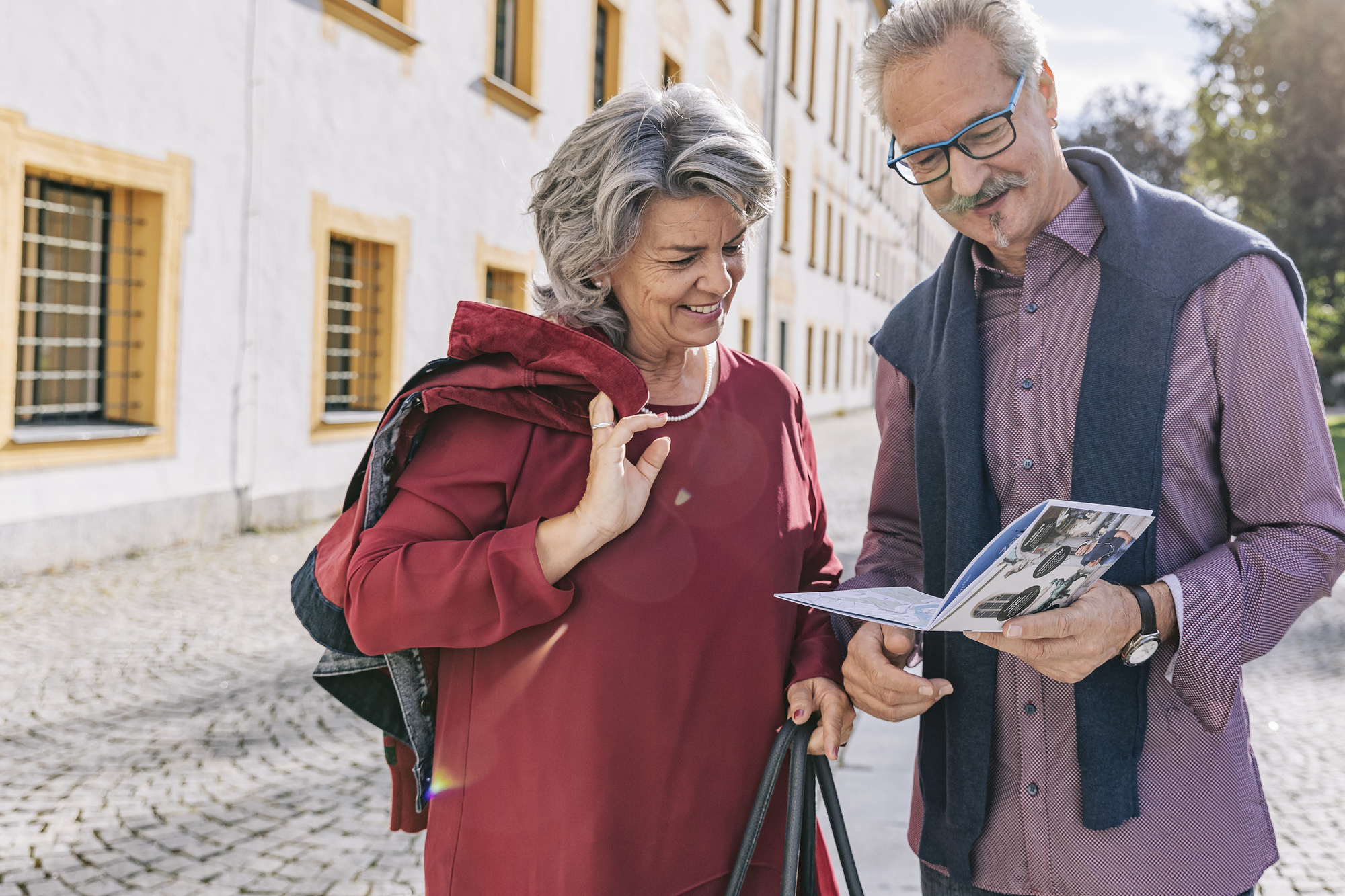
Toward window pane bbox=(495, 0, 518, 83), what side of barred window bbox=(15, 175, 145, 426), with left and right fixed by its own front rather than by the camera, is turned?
left

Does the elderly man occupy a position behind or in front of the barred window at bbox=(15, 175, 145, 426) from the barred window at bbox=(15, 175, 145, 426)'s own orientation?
in front

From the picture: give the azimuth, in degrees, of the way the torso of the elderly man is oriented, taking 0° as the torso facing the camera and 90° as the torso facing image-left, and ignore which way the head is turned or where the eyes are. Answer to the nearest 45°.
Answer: approximately 45°

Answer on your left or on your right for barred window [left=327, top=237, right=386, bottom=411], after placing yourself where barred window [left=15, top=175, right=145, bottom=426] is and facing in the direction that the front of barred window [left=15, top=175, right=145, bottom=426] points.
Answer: on your left

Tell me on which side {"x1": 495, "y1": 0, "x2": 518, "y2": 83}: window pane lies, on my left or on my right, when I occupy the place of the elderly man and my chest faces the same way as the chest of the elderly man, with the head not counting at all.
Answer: on my right

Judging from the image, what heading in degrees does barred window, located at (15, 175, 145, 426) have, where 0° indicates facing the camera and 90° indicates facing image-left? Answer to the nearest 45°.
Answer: approximately 315°

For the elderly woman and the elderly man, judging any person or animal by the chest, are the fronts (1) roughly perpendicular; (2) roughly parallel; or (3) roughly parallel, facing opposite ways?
roughly perpendicular
